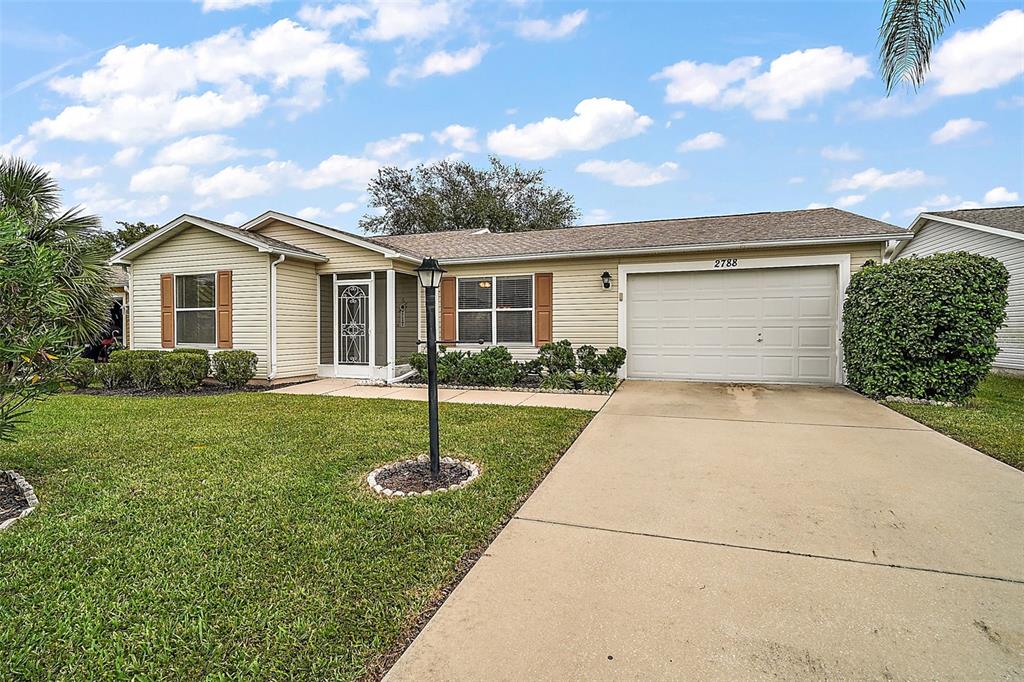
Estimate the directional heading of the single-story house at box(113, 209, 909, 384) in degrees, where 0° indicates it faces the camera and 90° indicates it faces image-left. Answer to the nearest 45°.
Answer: approximately 0°

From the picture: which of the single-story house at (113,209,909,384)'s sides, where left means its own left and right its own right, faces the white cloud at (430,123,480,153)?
back

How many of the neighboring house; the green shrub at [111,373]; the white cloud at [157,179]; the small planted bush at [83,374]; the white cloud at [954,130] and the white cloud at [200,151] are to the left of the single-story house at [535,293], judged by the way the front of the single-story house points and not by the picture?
2

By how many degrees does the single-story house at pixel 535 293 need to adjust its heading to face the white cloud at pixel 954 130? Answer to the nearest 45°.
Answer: approximately 90° to its left

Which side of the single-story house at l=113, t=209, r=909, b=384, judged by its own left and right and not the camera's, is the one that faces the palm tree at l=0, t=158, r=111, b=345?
right

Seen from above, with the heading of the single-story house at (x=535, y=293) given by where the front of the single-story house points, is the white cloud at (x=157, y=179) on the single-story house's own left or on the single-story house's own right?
on the single-story house's own right

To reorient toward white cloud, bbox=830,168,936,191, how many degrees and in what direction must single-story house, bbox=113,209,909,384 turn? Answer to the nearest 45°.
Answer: approximately 135° to its left

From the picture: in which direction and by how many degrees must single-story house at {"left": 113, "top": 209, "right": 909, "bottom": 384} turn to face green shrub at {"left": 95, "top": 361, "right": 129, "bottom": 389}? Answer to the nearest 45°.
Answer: approximately 90° to its right

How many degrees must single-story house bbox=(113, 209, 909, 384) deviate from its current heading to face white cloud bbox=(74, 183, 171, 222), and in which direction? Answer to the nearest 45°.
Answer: approximately 135° to its right

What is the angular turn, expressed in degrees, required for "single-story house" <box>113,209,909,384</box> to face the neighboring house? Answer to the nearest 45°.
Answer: approximately 90° to its left
